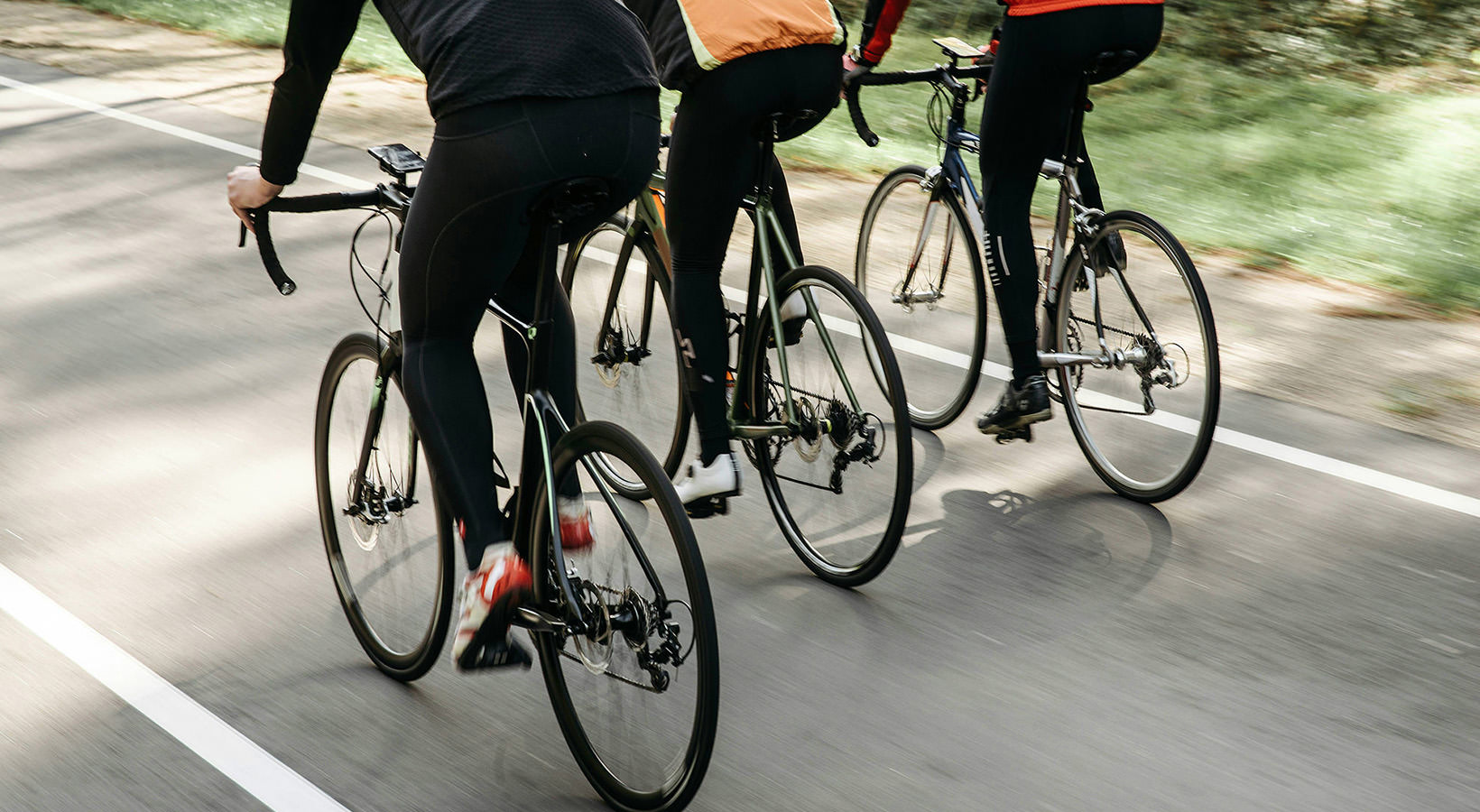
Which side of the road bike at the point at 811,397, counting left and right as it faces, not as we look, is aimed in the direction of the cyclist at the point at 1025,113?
right

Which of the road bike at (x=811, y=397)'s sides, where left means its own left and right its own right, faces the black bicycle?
left

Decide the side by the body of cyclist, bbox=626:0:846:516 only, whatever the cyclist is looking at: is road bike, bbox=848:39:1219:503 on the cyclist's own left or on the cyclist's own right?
on the cyclist's own right

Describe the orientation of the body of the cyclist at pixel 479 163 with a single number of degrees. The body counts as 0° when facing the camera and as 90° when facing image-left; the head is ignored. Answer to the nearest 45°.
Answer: approximately 135°

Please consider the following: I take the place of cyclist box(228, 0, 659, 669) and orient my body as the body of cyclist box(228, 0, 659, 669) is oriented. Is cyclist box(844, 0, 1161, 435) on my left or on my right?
on my right

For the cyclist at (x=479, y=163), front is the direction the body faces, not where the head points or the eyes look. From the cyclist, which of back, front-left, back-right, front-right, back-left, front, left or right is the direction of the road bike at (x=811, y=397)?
right

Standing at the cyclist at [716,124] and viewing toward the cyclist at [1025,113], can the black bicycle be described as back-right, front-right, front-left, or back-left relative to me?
back-right

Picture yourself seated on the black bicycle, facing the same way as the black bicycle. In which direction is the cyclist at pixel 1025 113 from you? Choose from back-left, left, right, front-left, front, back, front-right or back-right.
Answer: right

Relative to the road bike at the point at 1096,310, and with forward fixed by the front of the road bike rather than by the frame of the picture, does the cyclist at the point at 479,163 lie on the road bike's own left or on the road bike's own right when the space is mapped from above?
on the road bike's own left

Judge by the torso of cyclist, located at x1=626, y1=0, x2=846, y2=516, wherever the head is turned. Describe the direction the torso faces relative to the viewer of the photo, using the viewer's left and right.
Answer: facing away from the viewer and to the left of the viewer

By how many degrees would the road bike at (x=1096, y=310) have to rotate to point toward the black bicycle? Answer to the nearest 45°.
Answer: approximately 90° to its left

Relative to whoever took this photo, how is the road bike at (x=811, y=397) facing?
facing away from the viewer and to the left of the viewer

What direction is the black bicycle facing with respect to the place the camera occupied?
facing away from the viewer and to the left of the viewer

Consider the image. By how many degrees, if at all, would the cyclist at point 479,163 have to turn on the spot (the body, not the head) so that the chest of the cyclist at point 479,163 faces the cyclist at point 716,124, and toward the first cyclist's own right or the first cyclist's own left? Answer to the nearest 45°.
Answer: approximately 90° to the first cyclist's own right
